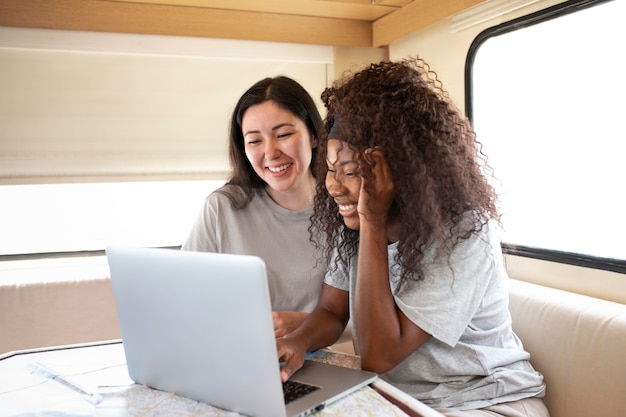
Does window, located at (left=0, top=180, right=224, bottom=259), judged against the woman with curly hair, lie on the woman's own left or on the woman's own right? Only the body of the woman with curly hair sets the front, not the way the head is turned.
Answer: on the woman's own right

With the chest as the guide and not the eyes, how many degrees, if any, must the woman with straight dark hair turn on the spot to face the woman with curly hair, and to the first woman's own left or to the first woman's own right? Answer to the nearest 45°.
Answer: approximately 45° to the first woman's own left

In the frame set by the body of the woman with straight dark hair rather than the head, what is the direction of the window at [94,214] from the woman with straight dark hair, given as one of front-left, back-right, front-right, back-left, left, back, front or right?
back-right

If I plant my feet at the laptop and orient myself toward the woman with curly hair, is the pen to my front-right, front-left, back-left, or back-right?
back-left

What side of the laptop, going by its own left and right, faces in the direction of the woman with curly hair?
front

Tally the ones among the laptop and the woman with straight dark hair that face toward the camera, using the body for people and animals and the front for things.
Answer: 1

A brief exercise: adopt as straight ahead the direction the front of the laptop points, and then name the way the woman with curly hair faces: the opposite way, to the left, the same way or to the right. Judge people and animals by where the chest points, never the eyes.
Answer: the opposite way

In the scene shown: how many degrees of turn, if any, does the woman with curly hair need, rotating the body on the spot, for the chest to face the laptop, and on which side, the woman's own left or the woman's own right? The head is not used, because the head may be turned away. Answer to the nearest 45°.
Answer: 0° — they already face it

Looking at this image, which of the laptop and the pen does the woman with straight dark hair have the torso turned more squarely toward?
the laptop

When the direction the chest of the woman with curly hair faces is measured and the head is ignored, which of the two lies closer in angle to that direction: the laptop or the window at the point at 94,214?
the laptop

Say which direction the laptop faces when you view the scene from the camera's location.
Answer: facing away from the viewer and to the right of the viewer

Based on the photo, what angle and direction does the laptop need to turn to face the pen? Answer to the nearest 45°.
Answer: approximately 90° to its left

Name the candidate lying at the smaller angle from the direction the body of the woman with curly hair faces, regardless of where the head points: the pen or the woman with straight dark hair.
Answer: the pen

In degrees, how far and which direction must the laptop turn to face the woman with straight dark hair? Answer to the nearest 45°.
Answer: approximately 45° to its left

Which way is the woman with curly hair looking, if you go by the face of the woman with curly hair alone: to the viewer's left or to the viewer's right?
to the viewer's left
